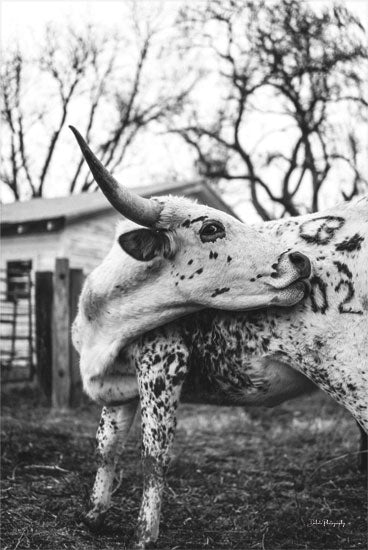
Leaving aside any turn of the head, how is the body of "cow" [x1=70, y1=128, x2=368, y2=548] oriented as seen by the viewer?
to the viewer's left
